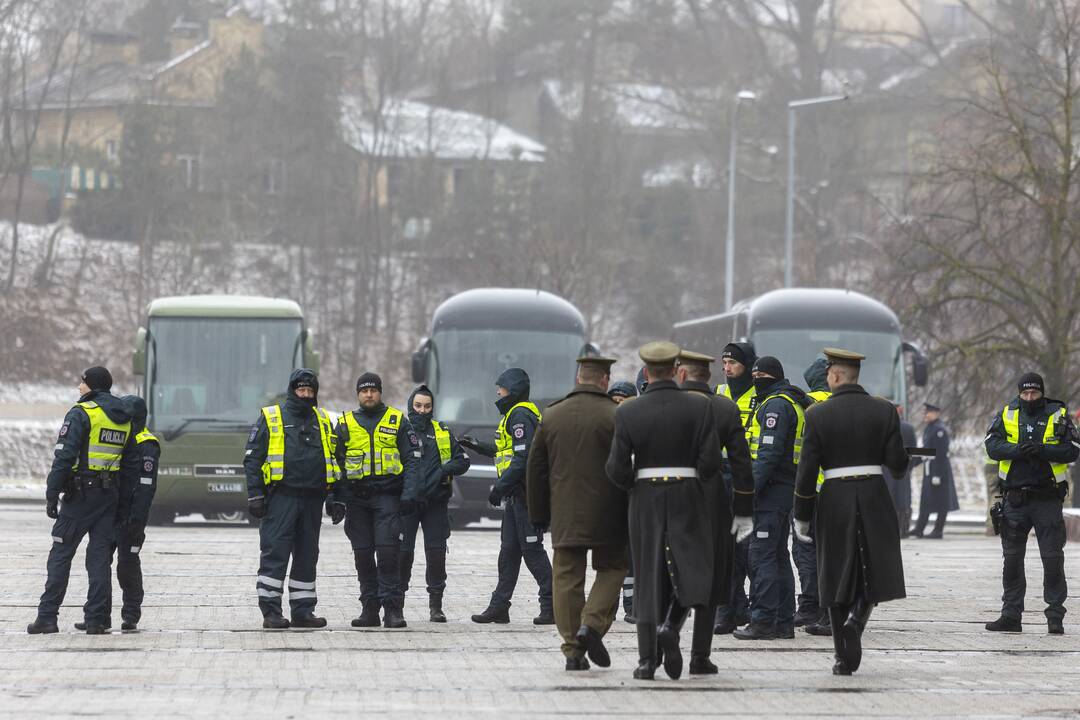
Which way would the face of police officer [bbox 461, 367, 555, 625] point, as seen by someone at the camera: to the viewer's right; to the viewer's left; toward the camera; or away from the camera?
to the viewer's left

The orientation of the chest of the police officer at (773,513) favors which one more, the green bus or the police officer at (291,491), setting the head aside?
the police officer

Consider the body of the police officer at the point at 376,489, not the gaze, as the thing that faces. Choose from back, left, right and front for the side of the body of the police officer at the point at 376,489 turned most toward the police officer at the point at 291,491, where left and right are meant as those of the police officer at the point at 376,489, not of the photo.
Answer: right

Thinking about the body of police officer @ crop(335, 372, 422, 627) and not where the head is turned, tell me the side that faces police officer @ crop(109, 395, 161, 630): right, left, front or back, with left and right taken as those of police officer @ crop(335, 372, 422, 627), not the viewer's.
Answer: right

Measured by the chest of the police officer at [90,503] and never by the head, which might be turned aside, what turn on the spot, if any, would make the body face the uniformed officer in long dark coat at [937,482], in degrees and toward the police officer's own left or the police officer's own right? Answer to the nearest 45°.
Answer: approximately 90° to the police officer's own right

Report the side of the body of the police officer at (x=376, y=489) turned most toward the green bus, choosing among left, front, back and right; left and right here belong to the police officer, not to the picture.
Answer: back

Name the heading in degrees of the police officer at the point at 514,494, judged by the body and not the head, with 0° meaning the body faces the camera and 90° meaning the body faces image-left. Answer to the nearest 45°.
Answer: approximately 90°

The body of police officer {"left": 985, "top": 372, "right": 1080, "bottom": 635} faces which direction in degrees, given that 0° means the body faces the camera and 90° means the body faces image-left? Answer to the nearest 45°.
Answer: approximately 0°
